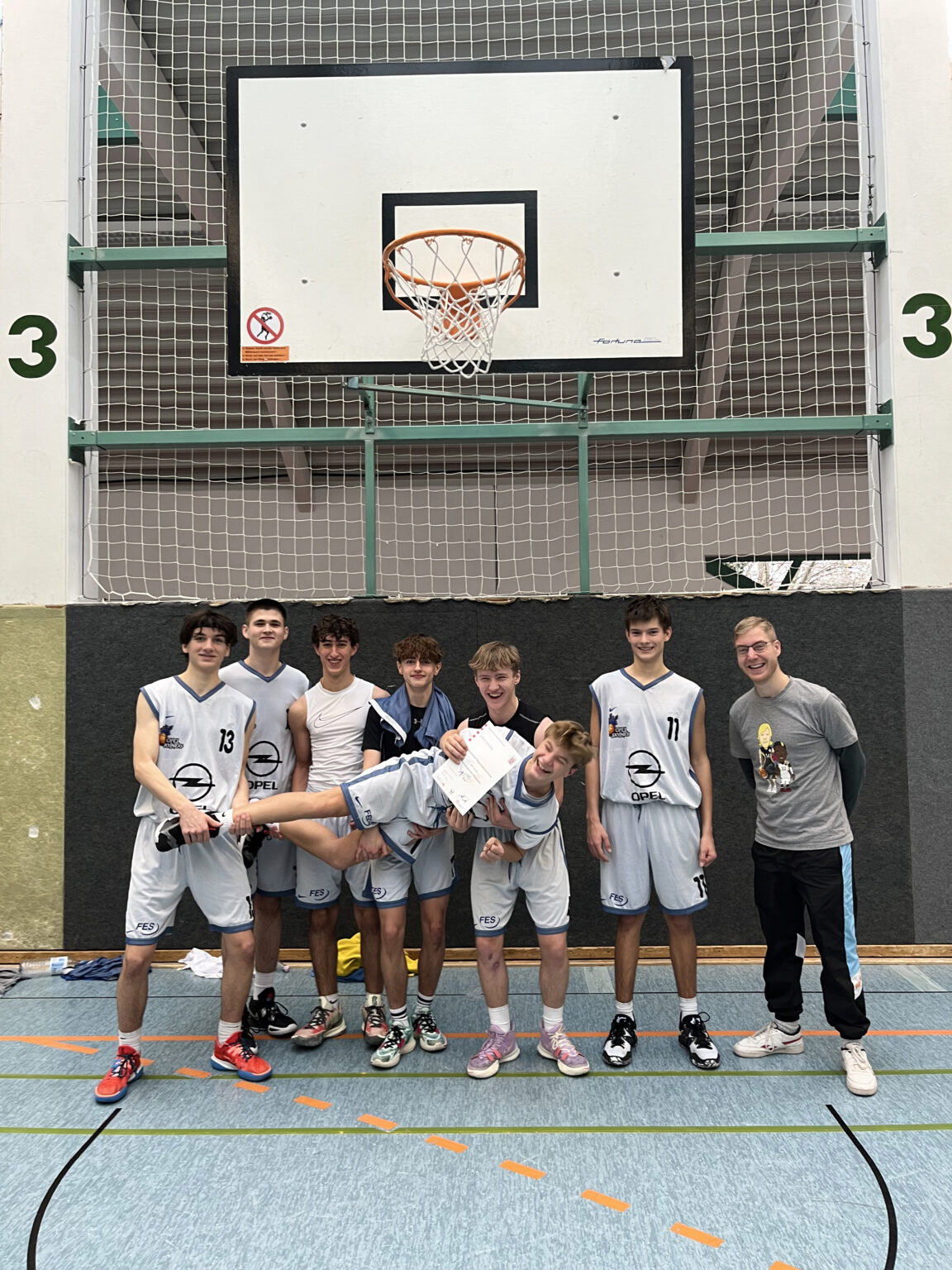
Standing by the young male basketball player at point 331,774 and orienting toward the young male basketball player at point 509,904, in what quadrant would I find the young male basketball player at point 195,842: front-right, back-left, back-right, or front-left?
back-right

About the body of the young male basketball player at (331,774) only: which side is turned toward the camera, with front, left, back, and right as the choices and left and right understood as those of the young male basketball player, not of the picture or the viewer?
front

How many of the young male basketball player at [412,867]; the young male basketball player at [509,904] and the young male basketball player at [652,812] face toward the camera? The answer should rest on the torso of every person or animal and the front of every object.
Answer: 3

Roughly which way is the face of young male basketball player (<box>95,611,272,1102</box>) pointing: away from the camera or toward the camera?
toward the camera

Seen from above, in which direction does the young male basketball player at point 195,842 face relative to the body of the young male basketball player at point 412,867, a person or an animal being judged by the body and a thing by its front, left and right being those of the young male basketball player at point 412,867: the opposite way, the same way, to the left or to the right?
the same way

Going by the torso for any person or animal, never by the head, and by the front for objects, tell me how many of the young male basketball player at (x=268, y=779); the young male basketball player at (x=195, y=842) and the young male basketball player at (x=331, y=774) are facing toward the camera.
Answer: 3

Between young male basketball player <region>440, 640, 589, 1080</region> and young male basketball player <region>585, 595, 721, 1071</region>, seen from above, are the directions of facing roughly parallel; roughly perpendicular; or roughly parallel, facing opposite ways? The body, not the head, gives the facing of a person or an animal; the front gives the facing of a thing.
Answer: roughly parallel

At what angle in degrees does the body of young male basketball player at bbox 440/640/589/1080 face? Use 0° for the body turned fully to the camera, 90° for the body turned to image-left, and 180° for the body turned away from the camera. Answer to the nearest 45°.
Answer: approximately 0°

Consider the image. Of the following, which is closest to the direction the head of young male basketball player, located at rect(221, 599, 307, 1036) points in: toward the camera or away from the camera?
toward the camera

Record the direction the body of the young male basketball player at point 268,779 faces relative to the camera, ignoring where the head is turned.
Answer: toward the camera

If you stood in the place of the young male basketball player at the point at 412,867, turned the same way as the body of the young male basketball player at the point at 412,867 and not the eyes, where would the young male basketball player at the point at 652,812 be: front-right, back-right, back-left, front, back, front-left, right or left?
left
